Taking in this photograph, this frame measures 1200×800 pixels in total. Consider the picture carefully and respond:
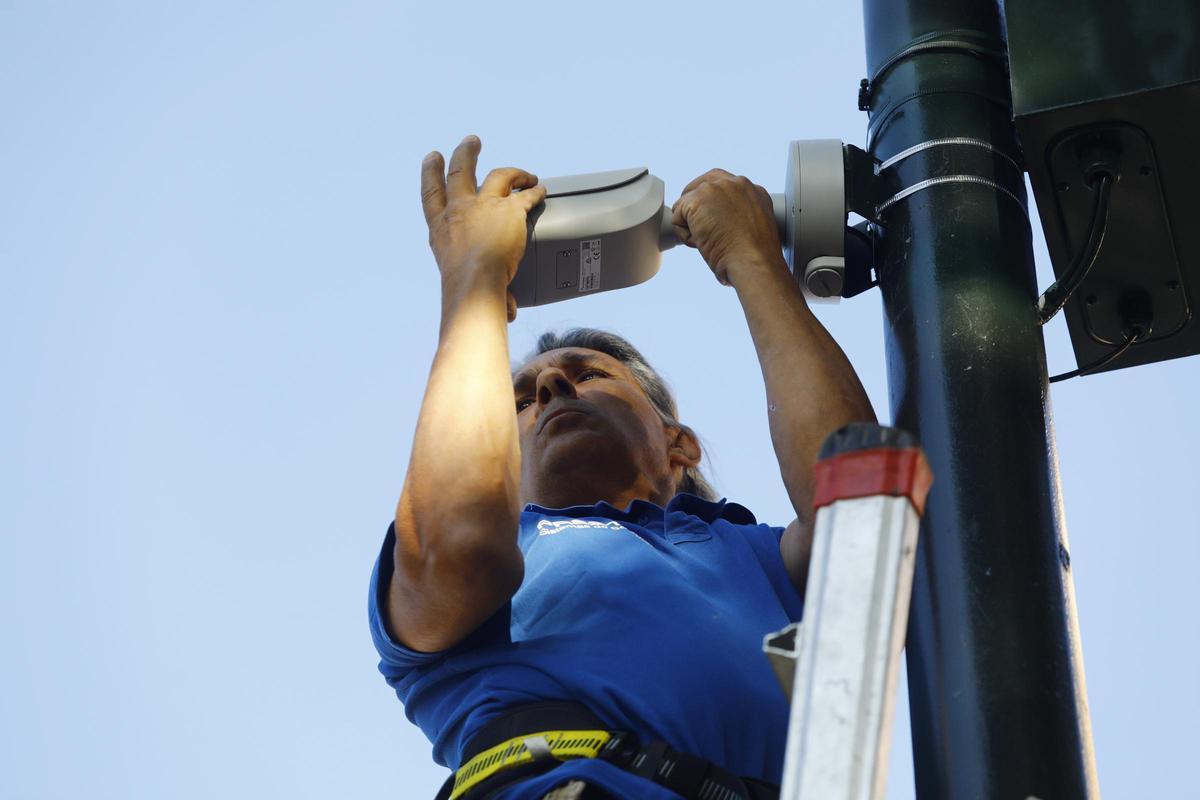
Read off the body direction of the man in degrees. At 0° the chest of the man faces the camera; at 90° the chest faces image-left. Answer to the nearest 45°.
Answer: approximately 0°

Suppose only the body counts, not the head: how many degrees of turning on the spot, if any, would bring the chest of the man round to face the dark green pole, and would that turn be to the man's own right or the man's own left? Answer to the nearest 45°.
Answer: approximately 45° to the man's own left

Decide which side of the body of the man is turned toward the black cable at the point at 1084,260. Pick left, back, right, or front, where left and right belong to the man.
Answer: left

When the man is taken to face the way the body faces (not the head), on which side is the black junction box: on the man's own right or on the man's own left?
on the man's own left

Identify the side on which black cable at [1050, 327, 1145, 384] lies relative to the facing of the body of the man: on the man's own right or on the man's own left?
on the man's own left
